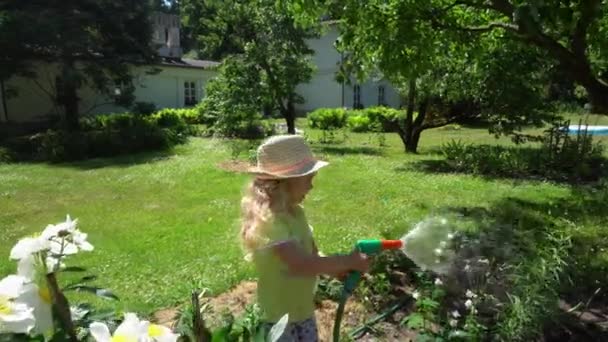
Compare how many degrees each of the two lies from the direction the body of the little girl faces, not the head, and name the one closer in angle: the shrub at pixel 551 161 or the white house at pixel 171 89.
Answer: the shrub

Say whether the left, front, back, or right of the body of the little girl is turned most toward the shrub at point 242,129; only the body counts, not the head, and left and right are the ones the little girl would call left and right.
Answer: left

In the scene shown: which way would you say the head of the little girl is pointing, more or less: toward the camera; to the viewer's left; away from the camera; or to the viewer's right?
to the viewer's right

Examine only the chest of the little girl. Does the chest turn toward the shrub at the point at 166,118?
no

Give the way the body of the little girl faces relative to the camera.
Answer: to the viewer's right

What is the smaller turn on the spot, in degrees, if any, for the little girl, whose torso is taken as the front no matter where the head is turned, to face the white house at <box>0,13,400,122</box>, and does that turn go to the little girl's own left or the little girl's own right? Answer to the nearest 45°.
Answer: approximately 90° to the little girl's own left

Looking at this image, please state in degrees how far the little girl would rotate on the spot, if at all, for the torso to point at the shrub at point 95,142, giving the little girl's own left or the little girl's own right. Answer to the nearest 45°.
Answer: approximately 135° to the little girl's own left

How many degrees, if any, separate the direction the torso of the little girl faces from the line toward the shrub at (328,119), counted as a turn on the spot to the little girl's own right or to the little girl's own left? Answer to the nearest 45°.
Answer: approximately 90° to the little girl's own left

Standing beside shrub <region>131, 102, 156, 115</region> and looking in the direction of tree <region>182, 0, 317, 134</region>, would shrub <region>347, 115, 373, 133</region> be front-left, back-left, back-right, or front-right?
front-left

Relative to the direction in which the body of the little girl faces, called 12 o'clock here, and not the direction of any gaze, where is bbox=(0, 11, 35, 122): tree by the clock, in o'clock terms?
The tree is roughly at 8 o'clock from the little girl.

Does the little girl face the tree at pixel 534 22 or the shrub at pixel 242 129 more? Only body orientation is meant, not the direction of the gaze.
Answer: the tree

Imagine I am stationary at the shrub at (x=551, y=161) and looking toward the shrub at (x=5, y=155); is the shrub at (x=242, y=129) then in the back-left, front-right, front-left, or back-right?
front-right

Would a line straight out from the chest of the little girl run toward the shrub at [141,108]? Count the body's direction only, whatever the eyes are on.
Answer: no

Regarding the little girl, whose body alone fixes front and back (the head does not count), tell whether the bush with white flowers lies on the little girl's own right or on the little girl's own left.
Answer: on the little girl's own right
